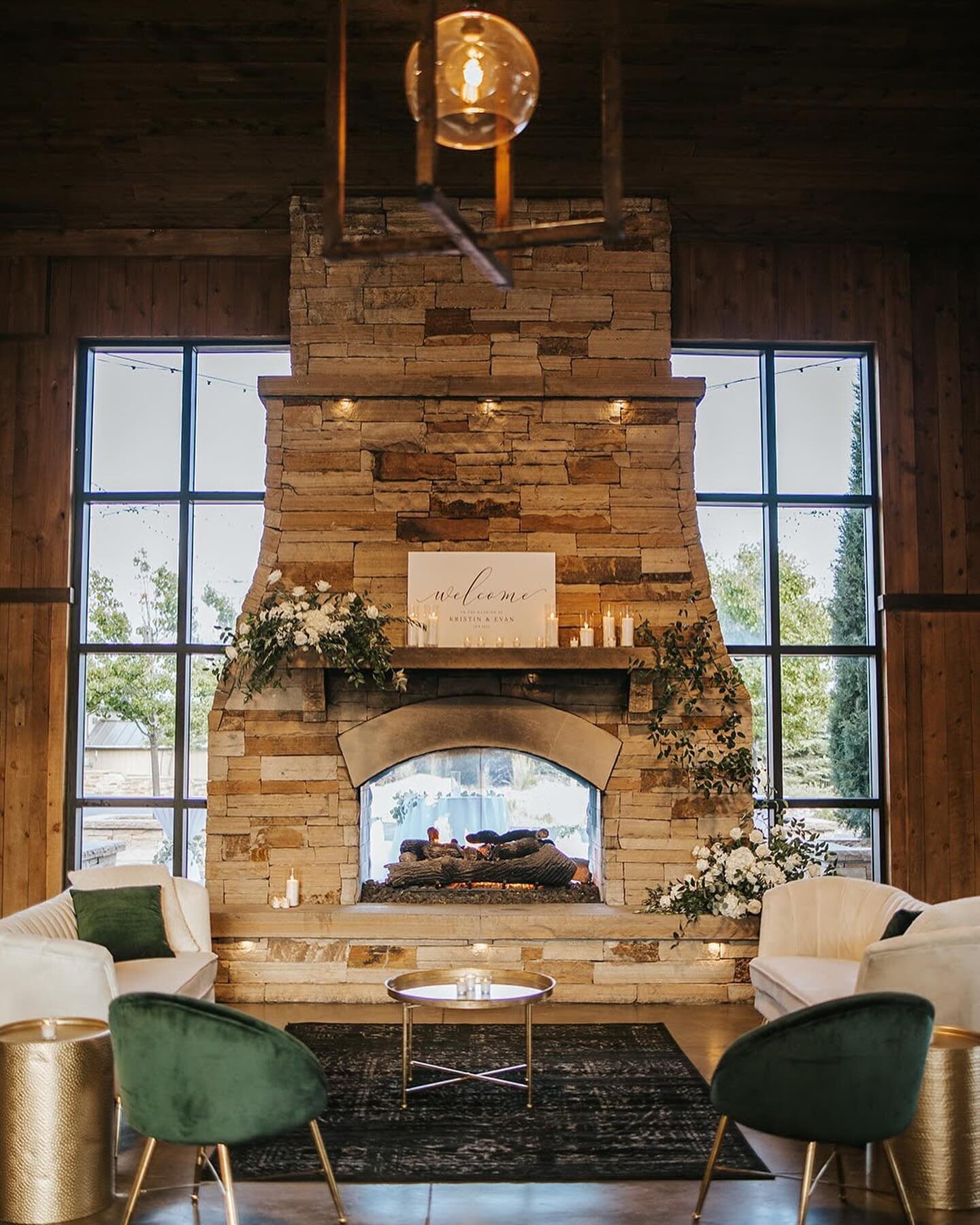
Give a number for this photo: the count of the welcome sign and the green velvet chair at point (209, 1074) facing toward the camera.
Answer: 1

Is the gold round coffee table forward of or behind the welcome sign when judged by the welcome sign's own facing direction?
forward

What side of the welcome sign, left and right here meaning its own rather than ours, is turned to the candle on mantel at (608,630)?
left

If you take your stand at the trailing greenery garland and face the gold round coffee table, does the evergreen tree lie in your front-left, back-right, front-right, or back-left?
back-left

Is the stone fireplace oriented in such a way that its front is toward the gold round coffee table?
yes

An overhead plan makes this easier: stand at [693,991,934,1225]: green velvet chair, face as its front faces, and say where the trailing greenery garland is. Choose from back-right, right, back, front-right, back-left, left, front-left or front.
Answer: front-right

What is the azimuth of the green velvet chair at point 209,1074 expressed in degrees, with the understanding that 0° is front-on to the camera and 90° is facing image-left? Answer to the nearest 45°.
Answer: approximately 225°

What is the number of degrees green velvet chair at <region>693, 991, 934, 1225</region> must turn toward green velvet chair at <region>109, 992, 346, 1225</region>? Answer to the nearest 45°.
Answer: approximately 45° to its left
